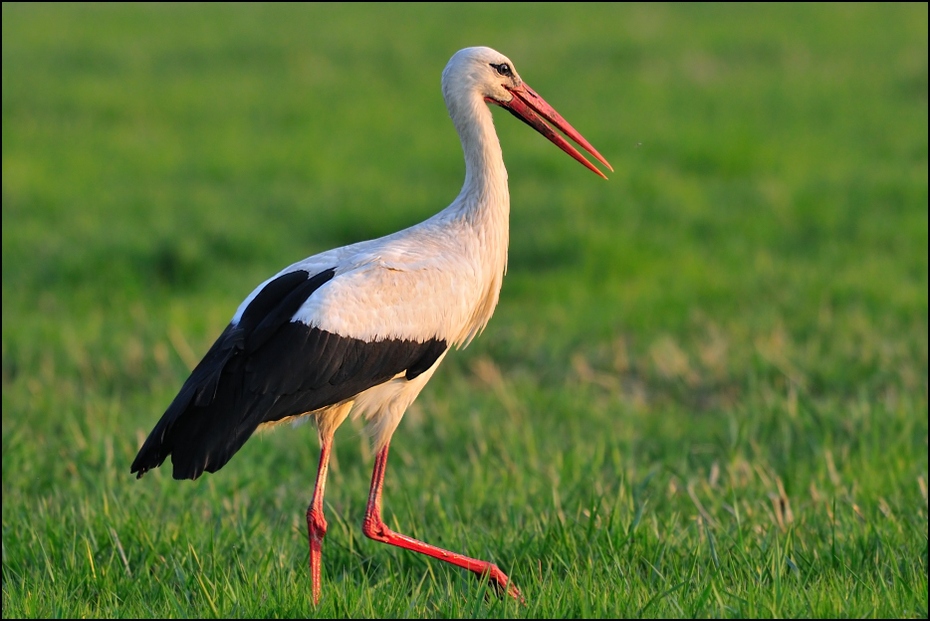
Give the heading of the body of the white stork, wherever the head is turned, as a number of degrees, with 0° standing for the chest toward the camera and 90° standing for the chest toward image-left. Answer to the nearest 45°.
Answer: approximately 270°
